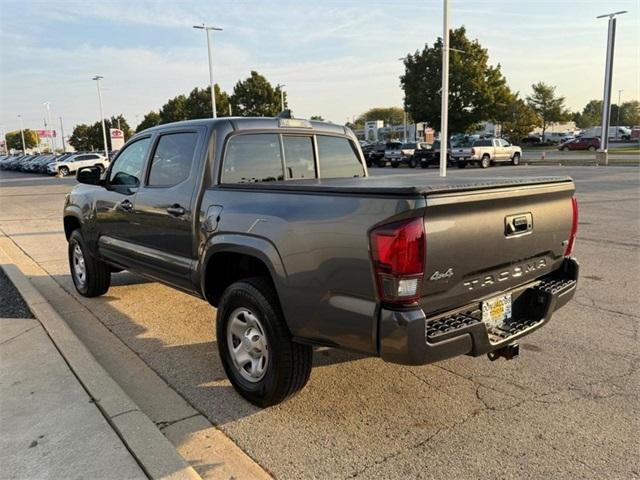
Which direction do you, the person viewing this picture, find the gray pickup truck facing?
facing away from the viewer and to the left of the viewer

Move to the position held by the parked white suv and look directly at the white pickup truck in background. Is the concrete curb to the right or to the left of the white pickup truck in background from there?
right

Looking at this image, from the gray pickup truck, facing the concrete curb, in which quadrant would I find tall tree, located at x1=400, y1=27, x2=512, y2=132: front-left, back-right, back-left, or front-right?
back-right

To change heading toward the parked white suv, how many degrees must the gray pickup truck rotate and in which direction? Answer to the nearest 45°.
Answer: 0° — it already faces it

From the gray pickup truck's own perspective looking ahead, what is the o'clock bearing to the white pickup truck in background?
The white pickup truck in background is roughly at 2 o'clock from the gray pickup truck.

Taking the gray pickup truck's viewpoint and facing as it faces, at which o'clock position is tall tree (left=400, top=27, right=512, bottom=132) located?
The tall tree is roughly at 2 o'clock from the gray pickup truck.

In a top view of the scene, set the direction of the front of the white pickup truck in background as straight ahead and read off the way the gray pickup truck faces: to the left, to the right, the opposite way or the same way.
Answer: to the left

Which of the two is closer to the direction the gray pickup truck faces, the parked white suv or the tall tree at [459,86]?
the parked white suv

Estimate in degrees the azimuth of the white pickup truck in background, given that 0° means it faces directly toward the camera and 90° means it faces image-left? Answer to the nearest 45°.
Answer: approximately 225°
